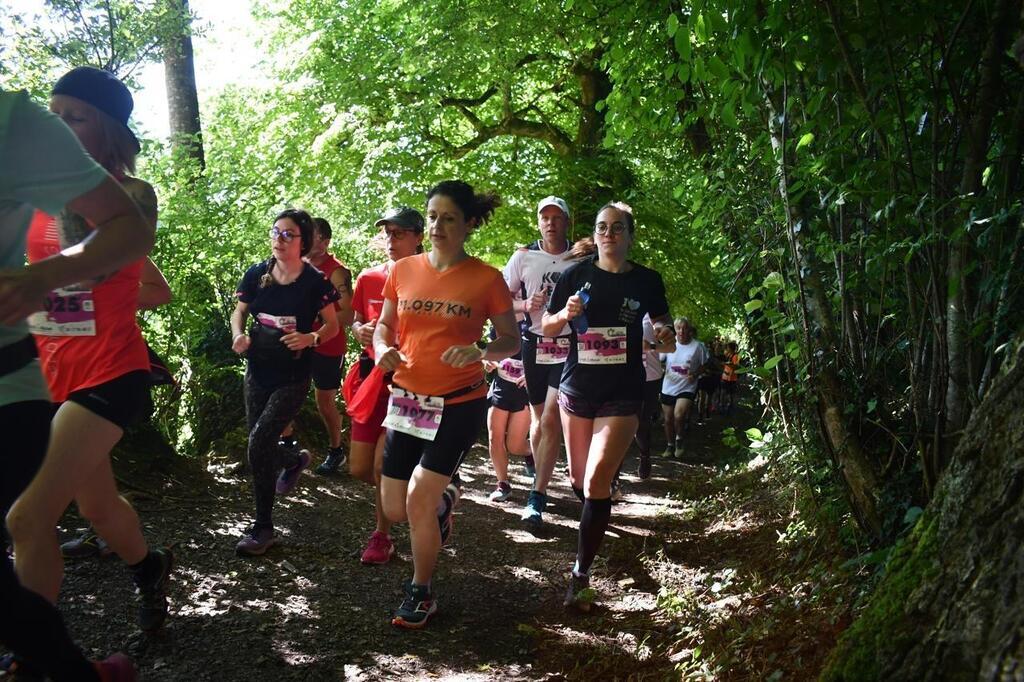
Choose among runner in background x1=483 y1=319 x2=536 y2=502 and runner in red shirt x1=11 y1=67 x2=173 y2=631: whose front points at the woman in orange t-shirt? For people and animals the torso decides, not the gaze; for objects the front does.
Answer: the runner in background

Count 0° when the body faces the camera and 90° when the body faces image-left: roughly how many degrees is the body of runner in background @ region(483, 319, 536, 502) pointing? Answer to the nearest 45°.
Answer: approximately 0°

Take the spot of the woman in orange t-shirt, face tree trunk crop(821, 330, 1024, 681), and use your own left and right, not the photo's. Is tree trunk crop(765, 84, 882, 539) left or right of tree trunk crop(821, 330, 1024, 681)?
left

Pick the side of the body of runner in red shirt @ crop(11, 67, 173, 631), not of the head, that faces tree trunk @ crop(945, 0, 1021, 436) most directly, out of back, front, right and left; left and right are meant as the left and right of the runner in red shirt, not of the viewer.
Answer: left

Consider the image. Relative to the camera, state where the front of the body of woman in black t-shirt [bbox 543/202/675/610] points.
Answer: toward the camera

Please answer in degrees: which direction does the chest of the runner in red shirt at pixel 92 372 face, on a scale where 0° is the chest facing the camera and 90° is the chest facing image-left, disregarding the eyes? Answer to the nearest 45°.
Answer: approximately 45°

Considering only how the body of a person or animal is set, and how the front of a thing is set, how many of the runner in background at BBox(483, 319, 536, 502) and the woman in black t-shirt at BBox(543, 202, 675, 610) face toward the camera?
2

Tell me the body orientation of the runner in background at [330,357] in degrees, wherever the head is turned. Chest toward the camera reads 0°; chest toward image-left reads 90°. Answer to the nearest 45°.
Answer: approximately 45°

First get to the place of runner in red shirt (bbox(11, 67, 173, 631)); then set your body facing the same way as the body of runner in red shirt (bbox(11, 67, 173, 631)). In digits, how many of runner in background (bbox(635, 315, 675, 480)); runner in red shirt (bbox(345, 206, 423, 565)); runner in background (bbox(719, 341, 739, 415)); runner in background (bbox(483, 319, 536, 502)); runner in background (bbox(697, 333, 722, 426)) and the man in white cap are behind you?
6

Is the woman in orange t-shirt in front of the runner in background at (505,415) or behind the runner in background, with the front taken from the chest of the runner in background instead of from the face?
in front

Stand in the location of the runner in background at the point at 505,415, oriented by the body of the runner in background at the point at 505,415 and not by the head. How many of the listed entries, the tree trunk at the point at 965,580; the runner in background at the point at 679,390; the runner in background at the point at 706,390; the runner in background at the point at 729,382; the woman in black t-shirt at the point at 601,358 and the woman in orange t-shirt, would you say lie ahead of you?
3
